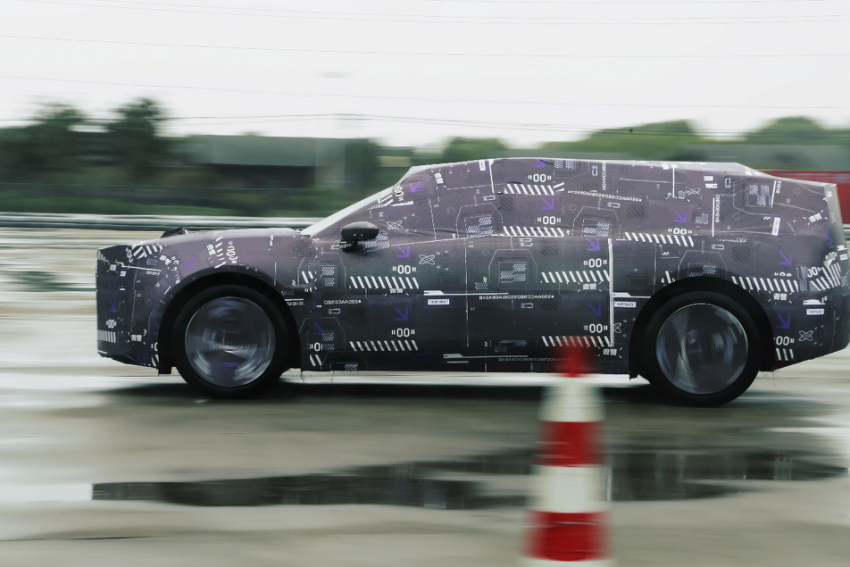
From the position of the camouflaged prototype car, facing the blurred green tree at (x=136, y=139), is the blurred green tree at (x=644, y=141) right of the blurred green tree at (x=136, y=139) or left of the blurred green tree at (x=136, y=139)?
right

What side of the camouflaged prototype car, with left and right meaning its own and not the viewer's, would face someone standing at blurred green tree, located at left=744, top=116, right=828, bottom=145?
right

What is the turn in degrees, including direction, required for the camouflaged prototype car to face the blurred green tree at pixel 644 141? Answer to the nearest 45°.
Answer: approximately 90° to its right

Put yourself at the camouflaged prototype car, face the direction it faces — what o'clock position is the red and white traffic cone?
The red and white traffic cone is roughly at 9 o'clock from the camouflaged prototype car.

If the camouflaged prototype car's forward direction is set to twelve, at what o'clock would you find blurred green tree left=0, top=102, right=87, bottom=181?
The blurred green tree is roughly at 2 o'clock from the camouflaged prototype car.

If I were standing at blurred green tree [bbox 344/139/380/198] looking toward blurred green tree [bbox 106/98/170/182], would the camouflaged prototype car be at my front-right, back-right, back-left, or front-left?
back-left

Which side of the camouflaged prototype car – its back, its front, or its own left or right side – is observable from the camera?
left

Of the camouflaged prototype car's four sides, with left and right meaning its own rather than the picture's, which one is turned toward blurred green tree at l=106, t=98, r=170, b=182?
right

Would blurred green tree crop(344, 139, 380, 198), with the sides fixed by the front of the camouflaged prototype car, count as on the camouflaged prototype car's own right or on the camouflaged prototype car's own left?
on the camouflaged prototype car's own right
